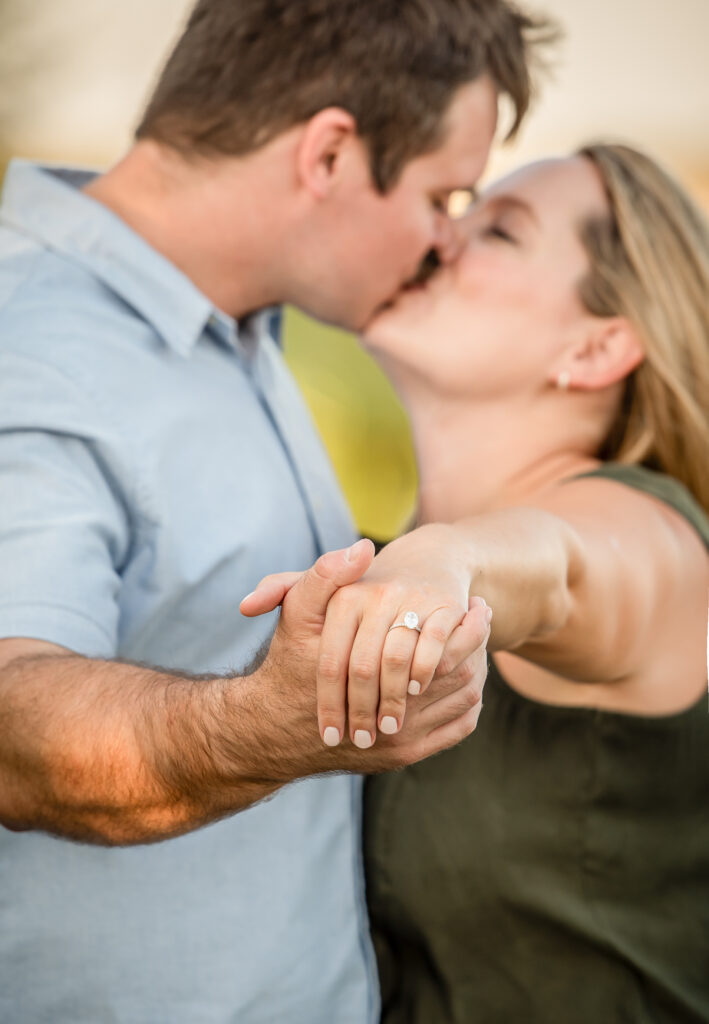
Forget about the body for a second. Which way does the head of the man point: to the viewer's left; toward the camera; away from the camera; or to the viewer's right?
to the viewer's right

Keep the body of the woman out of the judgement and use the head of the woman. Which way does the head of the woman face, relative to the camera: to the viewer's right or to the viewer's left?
to the viewer's left

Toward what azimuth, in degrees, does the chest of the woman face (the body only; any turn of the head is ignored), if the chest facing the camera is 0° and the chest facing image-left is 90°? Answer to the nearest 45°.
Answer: approximately 90°
